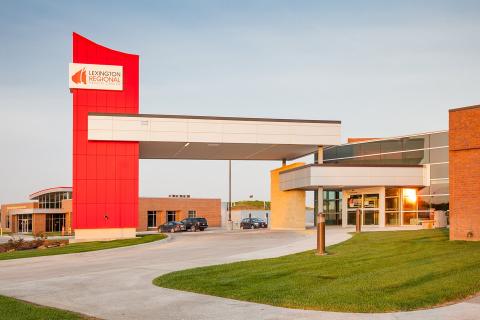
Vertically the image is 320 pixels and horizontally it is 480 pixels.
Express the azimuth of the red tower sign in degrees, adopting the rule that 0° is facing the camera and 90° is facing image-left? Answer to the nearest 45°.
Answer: approximately 0°
